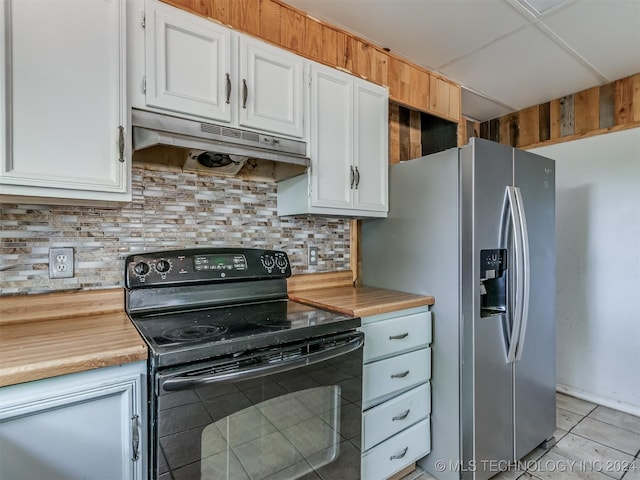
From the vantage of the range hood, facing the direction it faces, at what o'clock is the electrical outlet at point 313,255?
The electrical outlet is roughly at 9 o'clock from the range hood.

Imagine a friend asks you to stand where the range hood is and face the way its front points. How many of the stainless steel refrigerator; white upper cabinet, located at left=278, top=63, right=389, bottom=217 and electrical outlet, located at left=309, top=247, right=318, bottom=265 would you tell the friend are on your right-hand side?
0

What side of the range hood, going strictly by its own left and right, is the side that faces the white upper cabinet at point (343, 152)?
left

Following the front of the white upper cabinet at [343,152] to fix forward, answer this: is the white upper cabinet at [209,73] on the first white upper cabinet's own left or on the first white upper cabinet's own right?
on the first white upper cabinet's own right

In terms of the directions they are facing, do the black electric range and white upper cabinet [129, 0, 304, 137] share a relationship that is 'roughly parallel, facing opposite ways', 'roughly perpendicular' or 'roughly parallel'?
roughly parallel

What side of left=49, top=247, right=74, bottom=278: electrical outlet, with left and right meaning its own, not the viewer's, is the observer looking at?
front

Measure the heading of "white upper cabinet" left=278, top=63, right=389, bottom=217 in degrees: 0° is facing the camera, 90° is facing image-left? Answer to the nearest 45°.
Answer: approximately 315°

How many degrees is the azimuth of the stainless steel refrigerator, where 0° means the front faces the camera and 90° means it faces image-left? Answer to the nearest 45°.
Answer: approximately 315°

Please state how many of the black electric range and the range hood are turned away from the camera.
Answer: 0

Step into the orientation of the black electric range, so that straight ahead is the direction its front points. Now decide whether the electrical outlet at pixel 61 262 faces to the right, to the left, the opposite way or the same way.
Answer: the same way

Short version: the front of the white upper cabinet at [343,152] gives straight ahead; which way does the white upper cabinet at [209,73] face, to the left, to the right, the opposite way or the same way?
the same way

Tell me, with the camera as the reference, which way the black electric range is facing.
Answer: facing the viewer and to the right of the viewer

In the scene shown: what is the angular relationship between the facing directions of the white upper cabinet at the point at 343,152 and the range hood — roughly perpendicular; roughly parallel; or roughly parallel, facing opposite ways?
roughly parallel

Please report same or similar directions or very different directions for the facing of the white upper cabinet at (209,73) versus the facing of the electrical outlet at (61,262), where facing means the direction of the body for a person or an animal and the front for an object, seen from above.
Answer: same or similar directions
